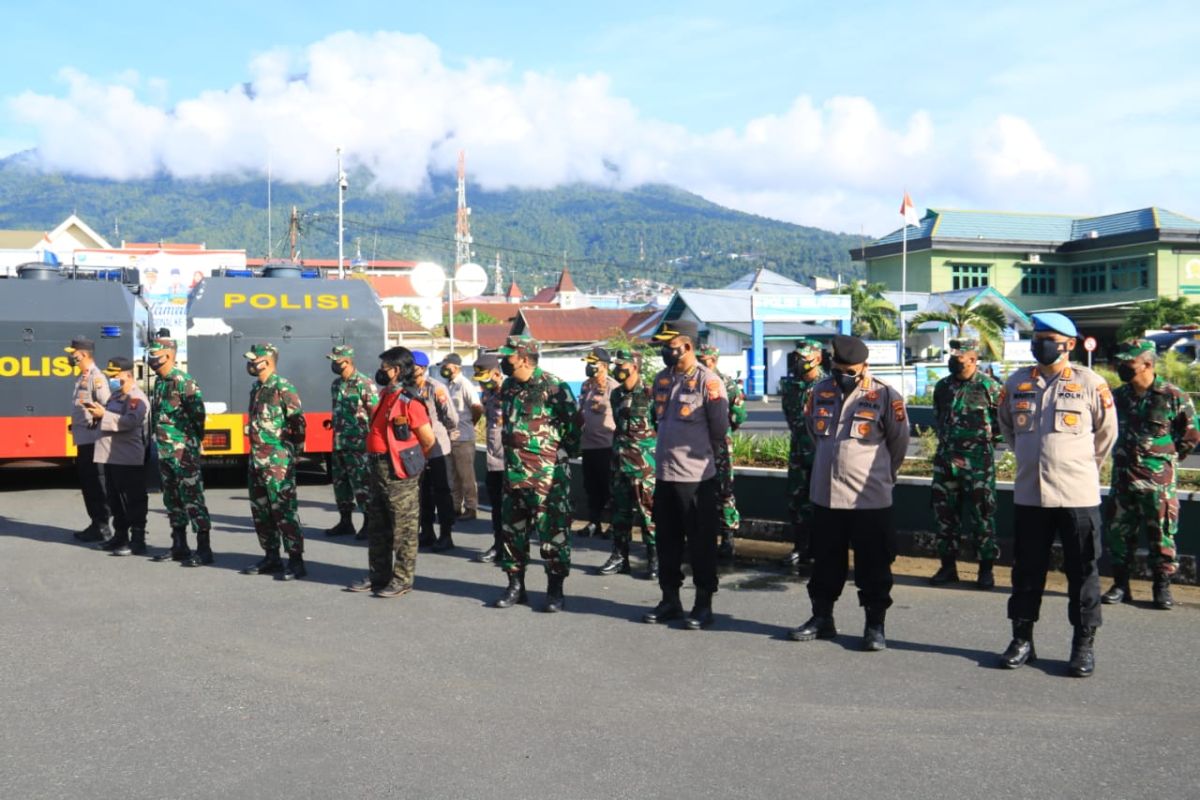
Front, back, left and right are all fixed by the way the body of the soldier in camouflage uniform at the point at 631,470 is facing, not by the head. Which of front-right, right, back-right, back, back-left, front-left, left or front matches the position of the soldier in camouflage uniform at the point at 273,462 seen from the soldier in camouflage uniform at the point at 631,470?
front-right

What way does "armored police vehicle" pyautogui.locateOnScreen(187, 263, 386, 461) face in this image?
away from the camera

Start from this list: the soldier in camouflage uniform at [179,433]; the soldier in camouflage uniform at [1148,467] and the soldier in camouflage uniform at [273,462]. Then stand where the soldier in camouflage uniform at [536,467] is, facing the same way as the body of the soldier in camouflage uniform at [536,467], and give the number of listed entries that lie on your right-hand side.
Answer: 2

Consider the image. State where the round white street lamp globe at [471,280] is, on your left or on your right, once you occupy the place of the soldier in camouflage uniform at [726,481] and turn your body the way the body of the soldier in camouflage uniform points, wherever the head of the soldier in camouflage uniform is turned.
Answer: on your right

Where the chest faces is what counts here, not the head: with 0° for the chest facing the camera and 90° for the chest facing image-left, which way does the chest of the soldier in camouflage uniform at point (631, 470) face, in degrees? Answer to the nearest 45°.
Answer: approximately 45°

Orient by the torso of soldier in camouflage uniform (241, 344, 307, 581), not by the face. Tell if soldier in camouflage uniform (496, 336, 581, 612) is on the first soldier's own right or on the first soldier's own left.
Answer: on the first soldier's own left

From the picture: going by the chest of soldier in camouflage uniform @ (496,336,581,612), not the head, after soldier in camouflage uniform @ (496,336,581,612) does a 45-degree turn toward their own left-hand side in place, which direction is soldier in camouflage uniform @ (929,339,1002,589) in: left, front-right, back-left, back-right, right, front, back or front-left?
left
